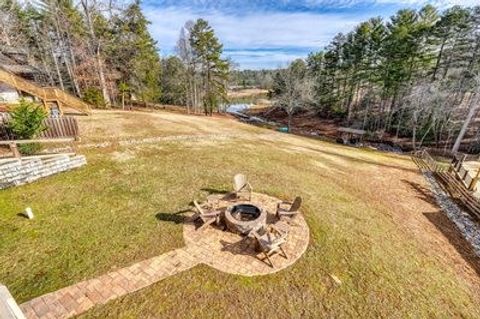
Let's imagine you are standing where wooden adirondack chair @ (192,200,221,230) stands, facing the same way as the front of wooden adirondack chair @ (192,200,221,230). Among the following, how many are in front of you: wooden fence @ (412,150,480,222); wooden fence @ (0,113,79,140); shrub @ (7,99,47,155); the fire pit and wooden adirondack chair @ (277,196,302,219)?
3

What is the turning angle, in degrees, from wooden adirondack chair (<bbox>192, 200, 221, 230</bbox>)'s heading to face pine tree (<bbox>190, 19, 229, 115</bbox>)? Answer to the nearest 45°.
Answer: approximately 90° to its left

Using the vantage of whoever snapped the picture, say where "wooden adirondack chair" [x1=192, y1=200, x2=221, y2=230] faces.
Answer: facing to the right of the viewer

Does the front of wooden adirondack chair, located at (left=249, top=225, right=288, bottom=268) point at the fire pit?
yes

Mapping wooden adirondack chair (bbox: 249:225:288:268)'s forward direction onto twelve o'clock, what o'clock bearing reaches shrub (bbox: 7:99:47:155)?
The shrub is roughly at 11 o'clock from the wooden adirondack chair.

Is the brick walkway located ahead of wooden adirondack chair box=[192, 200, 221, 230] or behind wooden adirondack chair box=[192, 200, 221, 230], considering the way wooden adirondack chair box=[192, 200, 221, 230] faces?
behind

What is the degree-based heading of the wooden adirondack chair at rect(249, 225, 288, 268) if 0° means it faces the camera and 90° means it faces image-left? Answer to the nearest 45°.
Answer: approximately 135°
